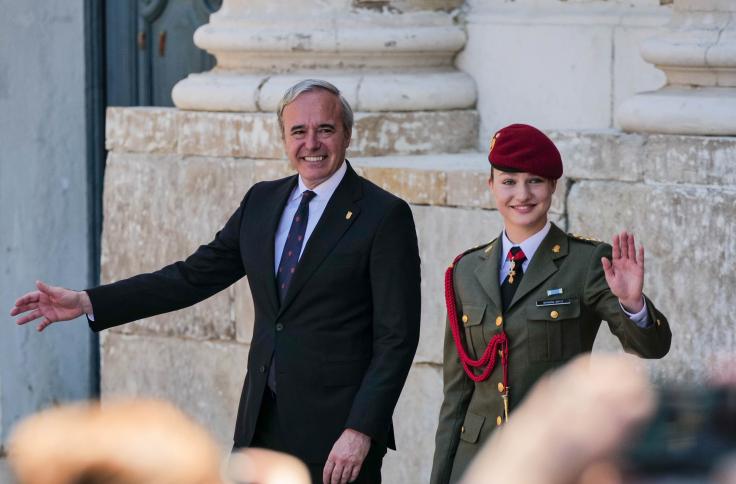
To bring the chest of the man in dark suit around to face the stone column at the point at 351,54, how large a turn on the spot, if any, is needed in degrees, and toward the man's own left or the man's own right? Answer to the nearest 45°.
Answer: approximately 135° to the man's own right

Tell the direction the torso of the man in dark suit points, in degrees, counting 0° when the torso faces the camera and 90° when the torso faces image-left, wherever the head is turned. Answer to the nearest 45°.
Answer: approximately 45°

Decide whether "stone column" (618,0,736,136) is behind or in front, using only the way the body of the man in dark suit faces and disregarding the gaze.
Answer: behind
